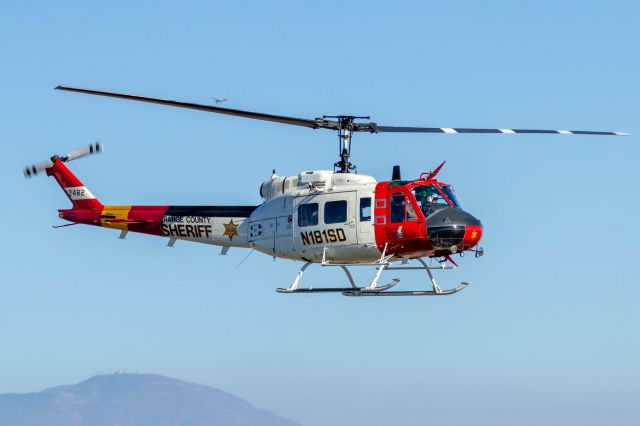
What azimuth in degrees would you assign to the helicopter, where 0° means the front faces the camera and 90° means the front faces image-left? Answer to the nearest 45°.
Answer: approximately 315°
